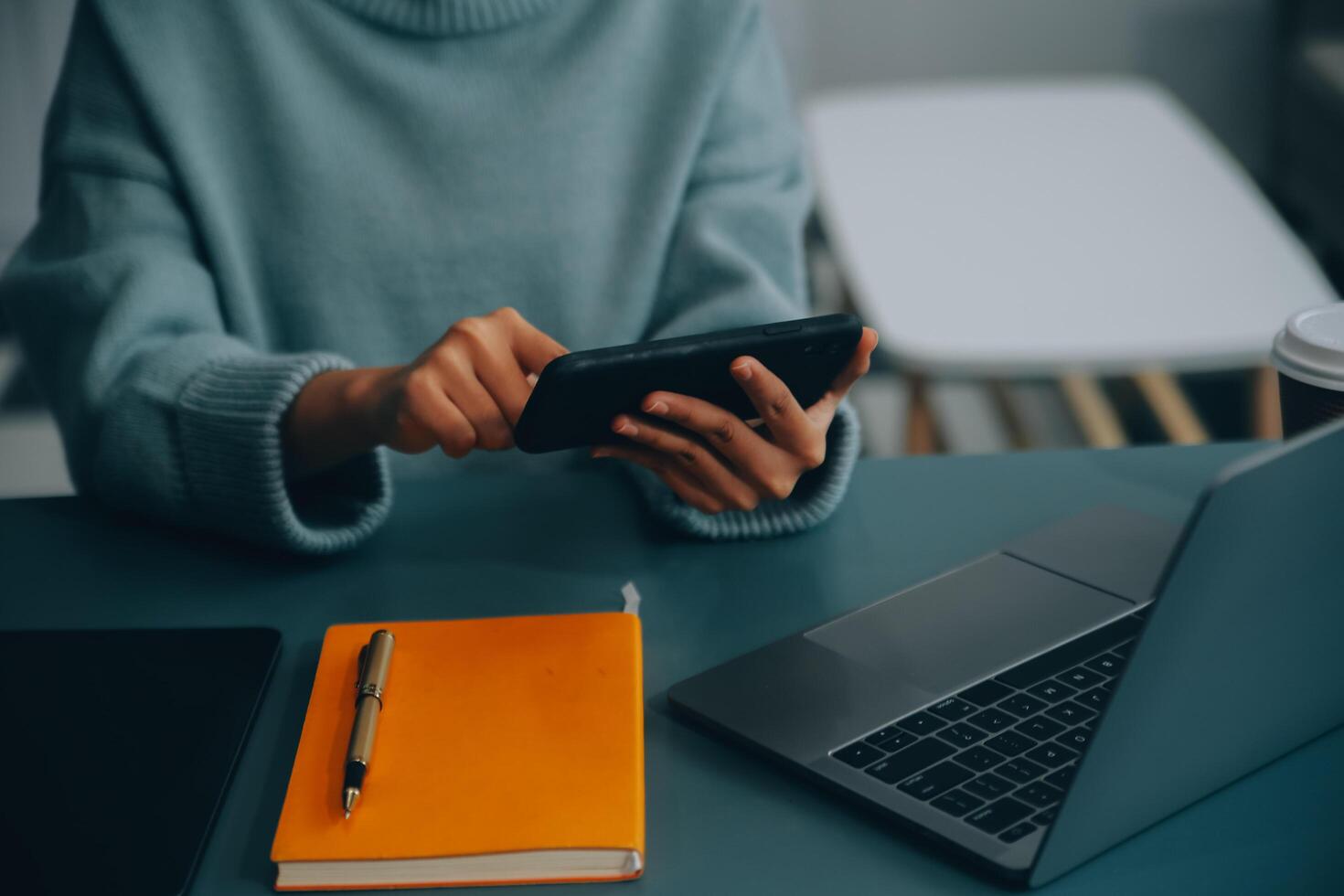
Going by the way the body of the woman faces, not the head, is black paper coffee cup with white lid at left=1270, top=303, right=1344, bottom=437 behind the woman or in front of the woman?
in front

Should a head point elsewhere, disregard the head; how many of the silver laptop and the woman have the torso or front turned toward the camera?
1

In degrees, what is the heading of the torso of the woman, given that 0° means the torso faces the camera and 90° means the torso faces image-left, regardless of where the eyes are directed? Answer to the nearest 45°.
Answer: approximately 0°
